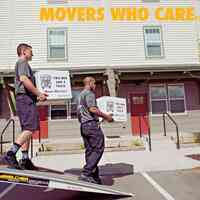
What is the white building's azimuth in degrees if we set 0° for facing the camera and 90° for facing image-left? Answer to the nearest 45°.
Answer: approximately 0°

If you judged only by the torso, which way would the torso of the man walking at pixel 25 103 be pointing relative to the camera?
to the viewer's right

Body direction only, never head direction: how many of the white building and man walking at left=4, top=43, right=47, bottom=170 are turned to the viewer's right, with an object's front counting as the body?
1

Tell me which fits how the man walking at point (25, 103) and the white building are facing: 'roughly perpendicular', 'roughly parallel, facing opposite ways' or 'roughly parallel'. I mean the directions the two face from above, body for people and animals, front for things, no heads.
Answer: roughly perpendicular

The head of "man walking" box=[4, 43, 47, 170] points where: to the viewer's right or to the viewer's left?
to the viewer's right

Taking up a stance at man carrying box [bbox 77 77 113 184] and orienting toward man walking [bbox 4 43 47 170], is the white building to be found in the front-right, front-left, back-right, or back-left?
back-right

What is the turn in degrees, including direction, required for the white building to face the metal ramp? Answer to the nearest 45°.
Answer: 0° — it already faces it

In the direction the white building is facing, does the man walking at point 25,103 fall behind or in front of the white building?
in front

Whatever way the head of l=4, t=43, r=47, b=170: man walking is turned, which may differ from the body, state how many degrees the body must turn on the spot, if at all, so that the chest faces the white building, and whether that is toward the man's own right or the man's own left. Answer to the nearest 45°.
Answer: approximately 45° to the man's own left

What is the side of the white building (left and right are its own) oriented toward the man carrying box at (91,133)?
front
